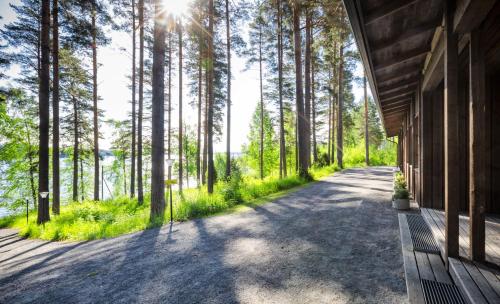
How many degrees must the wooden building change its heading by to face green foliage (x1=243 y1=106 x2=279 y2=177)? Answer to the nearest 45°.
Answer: approximately 45° to its right

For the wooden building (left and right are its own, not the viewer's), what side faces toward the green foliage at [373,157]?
right

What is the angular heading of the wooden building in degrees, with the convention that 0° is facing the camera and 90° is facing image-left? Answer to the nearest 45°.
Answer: approximately 90°
